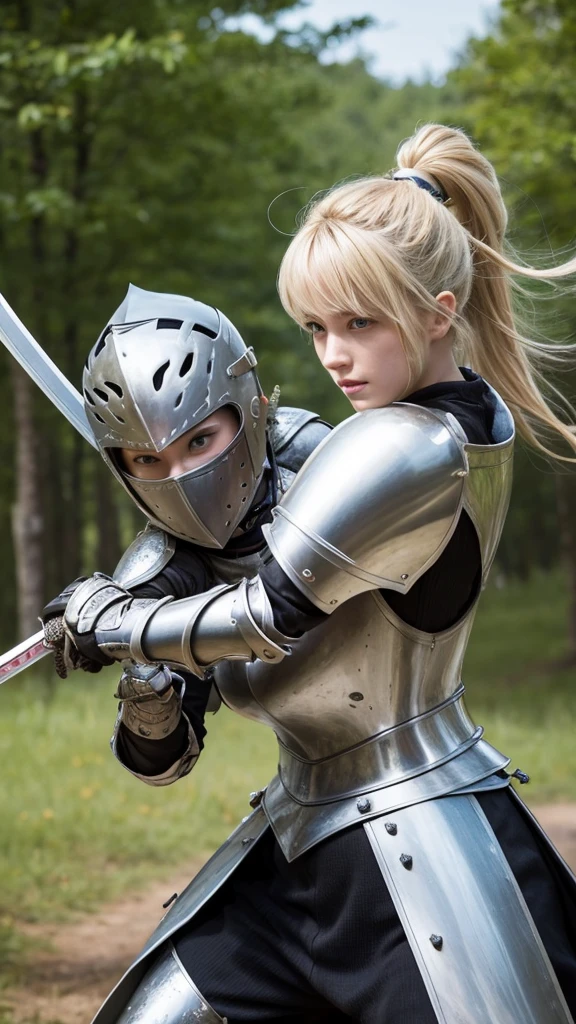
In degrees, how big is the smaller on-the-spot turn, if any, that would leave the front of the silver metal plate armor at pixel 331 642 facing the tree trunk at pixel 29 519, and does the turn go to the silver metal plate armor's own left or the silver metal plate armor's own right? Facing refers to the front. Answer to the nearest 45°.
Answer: approximately 135° to the silver metal plate armor's own right

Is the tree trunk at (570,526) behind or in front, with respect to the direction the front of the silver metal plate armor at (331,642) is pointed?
behind

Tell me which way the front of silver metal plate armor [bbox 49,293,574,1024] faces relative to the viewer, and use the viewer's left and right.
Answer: facing the viewer and to the left of the viewer

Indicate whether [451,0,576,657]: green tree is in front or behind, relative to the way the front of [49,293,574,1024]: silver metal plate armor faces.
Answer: behind
